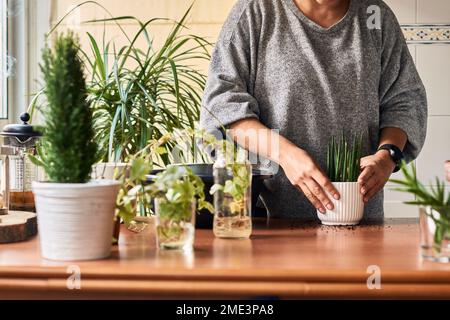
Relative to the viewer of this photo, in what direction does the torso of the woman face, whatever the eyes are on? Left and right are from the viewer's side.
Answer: facing the viewer

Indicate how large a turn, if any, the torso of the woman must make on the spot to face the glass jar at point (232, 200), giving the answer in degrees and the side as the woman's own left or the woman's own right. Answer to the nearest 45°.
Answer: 0° — they already face it

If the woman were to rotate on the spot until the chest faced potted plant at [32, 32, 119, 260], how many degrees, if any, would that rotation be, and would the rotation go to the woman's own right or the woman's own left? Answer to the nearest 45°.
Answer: approximately 45° to the woman's own right

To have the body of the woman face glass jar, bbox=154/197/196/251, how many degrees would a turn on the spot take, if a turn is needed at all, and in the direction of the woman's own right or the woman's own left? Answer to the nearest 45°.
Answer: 0° — they already face it

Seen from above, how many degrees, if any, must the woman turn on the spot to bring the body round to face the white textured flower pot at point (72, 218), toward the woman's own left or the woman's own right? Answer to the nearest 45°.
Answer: approximately 45° to the woman's own right

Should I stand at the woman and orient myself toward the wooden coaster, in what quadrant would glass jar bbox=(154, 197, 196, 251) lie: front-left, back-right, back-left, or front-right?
front-left

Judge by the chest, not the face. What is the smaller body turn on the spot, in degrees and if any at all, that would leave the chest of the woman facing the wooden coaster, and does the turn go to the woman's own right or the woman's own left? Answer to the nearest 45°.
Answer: approximately 45° to the woman's own right

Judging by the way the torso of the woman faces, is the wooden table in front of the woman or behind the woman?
in front
